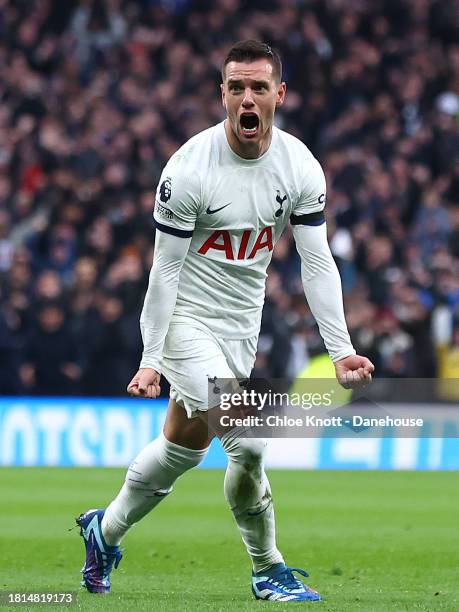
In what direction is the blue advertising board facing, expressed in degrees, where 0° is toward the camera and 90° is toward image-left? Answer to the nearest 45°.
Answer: approximately 0°
